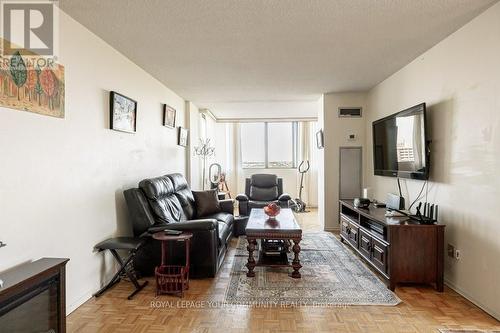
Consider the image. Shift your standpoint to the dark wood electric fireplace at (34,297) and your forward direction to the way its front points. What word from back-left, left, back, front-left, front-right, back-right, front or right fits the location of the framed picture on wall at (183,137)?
left

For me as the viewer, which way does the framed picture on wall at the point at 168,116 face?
facing the viewer and to the right of the viewer

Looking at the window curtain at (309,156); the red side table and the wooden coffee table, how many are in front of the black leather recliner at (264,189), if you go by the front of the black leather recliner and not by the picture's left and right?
2

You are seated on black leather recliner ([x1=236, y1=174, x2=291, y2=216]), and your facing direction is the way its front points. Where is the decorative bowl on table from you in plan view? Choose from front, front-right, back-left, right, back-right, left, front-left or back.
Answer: front

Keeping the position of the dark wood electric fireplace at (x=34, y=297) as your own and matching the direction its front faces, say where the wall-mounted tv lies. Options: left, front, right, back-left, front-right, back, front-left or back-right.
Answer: front-left

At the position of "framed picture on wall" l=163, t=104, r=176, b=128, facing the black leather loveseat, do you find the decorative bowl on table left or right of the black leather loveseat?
left

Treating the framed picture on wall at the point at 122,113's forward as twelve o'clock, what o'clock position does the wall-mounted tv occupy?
The wall-mounted tv is roughly at 11 o'clock from the framed picture on wall.

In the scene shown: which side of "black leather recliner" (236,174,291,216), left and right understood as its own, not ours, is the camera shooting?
front

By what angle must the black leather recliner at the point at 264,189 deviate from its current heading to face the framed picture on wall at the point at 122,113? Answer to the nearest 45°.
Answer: approximately 45° to its right
